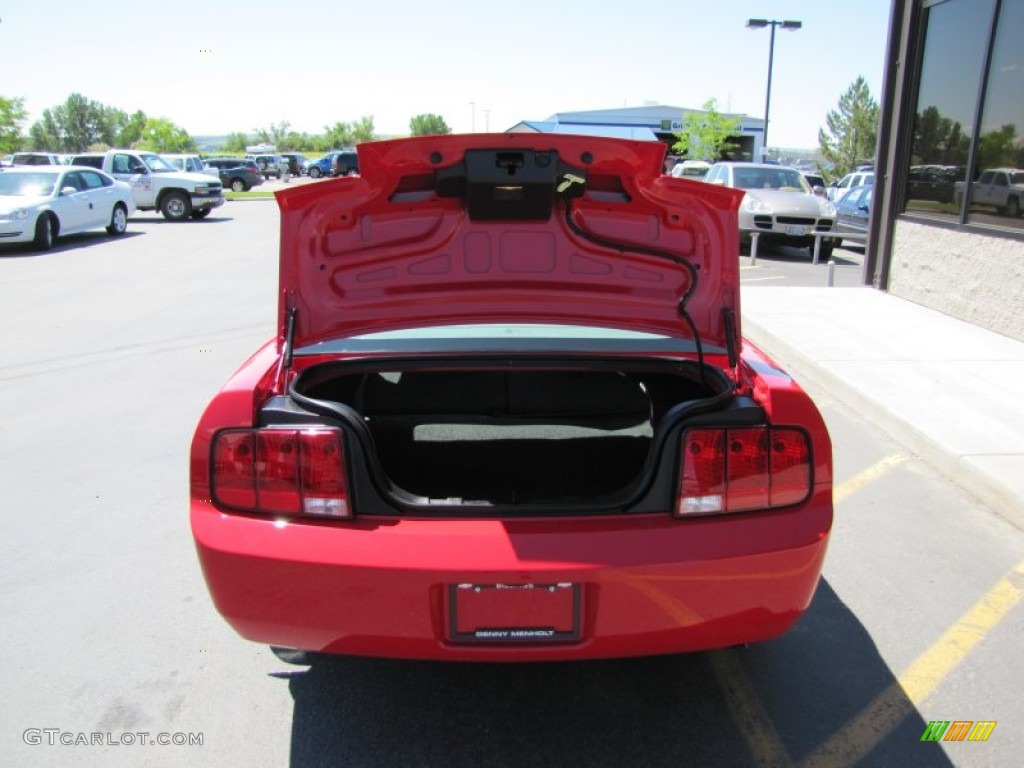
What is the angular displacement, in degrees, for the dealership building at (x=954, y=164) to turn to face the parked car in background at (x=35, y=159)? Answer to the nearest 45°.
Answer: approximately 45° to its right

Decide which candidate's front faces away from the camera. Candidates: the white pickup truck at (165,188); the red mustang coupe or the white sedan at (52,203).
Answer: the red mustang coupe

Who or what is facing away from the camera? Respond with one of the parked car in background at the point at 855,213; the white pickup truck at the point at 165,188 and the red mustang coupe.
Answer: the red mustang coupe

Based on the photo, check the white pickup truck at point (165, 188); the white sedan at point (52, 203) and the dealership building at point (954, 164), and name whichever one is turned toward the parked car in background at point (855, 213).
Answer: the white pickup truck

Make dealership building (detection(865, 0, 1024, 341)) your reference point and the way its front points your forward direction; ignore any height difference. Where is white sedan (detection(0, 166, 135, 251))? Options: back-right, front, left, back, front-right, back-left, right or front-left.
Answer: front-right

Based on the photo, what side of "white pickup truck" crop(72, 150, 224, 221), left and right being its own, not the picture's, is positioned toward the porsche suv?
front

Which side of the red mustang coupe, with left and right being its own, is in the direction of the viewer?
back

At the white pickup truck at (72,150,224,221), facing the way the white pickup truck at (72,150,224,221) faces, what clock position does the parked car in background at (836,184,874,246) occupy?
The parked car in background is roughly at 12 o'clock from the white pickup truck.

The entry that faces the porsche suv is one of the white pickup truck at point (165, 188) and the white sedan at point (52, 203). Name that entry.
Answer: the white pickup truck

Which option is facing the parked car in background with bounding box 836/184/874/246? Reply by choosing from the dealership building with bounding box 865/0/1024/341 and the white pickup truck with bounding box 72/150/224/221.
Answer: the white pickup truck

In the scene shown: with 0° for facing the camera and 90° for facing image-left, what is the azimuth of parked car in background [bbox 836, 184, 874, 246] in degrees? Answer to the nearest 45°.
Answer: approximately 45°

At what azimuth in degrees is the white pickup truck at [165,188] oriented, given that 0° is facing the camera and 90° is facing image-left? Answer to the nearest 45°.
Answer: approximately 315°

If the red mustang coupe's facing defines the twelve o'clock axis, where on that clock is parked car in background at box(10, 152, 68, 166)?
The parked car in background is roughly at 11 o'clock from the red mustang coupe.

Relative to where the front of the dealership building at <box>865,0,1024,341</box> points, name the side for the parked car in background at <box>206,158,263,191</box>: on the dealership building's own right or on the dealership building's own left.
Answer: on the dealership building's own right
